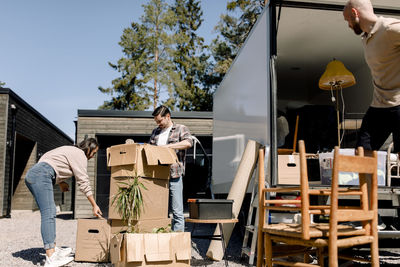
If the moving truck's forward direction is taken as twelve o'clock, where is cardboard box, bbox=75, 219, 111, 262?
The cardboard box is roughly at 9 o'clock from the moving truck.

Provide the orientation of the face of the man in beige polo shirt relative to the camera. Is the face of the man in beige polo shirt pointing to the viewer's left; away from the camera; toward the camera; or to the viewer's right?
to the viewer's left

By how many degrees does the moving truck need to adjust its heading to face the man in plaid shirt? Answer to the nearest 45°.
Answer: approximately 90° to its left

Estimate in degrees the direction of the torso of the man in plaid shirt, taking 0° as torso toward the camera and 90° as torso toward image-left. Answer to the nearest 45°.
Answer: approximately 45°

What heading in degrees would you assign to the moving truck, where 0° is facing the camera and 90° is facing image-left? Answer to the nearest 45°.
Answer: approximately 135°

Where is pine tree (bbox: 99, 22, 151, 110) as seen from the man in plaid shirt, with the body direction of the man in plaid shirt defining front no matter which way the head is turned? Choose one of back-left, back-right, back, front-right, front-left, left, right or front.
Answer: back-right

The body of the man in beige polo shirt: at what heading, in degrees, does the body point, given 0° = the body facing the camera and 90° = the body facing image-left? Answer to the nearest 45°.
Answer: approximately 90°
